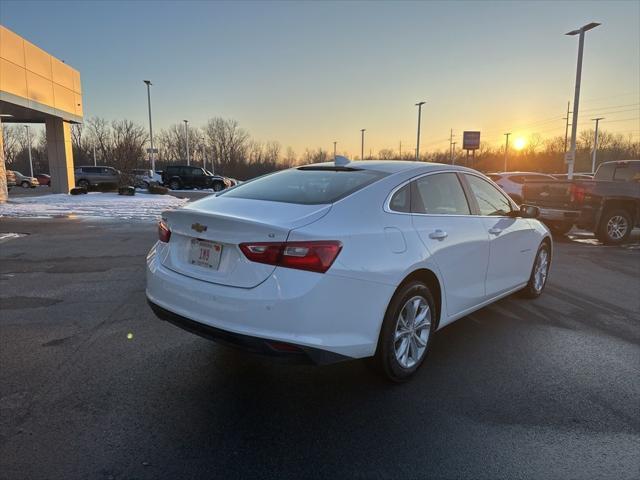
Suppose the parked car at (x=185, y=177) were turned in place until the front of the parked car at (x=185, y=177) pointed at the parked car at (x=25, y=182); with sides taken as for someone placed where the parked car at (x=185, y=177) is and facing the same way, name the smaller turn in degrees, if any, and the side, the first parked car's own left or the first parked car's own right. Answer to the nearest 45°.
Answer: approximately 135° to the first parked car's own left

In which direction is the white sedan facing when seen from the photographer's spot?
facing away from the viewer and to the right of the viewer

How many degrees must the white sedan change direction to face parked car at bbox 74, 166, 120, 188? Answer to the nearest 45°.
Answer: approximately 90° to its left

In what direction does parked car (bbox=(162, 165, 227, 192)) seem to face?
to the viewer's right

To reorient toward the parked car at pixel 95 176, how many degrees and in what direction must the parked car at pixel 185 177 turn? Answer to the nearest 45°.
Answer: approximately 180°

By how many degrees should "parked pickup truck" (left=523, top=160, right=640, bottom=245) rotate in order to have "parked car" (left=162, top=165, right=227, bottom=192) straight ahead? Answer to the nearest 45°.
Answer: approximately 90° to its left

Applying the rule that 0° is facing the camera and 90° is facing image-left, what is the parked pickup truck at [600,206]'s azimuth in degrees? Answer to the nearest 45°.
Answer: approximately 225°

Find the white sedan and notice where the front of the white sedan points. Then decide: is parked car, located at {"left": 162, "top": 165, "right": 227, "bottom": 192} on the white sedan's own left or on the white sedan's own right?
on the white sedan's own left

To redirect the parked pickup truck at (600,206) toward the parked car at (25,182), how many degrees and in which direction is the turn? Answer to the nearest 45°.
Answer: approximately 135° to its left

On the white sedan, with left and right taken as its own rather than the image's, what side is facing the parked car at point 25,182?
left
